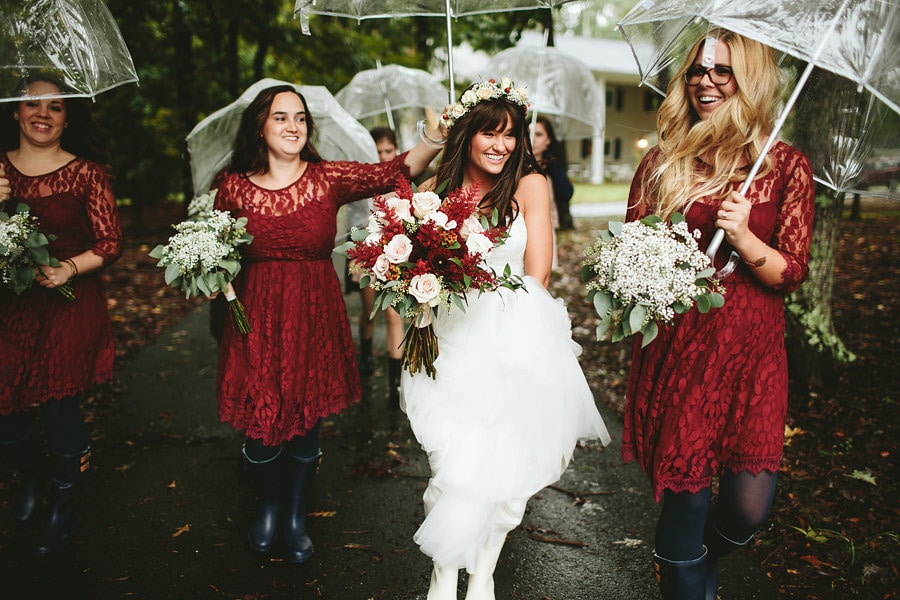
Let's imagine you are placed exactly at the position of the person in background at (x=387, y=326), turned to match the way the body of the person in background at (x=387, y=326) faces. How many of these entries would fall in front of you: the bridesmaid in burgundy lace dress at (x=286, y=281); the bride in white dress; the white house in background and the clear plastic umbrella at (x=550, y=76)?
2

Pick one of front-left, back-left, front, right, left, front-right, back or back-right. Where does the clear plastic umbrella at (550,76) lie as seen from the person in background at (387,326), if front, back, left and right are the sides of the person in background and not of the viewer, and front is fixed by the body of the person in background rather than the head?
back-left

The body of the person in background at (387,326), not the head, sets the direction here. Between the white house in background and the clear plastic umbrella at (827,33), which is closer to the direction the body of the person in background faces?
the clear plastic umbrella

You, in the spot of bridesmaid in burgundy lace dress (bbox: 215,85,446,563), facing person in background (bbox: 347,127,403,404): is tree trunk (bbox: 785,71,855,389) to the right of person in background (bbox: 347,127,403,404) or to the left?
right

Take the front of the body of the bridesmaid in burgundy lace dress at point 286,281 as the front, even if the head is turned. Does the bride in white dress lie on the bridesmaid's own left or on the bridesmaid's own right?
on the bridesmaid's own left

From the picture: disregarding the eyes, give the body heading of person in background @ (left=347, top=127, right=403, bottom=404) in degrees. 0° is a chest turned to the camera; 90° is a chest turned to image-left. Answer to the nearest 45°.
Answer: approximately 0°

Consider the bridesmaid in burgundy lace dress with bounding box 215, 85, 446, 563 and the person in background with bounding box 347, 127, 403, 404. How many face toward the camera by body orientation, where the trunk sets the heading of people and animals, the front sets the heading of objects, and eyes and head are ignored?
2

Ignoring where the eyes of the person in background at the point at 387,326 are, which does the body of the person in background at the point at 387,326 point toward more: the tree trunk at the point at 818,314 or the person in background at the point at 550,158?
the tree trunk

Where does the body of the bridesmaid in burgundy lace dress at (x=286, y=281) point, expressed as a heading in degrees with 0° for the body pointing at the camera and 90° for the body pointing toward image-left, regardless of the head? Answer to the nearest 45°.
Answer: approximately 0°

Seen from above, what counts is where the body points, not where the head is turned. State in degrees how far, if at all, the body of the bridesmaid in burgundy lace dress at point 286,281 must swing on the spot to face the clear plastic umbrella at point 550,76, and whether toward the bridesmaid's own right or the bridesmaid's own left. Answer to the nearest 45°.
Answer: approximately 135° to the bridesmaid's own left

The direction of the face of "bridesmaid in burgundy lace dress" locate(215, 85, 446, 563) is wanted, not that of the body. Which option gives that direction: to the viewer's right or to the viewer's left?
to the viewer's right

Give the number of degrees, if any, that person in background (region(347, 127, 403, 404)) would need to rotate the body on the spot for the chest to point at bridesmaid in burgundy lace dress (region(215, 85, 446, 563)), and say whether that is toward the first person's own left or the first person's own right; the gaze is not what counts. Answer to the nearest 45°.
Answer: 0° — they already face them

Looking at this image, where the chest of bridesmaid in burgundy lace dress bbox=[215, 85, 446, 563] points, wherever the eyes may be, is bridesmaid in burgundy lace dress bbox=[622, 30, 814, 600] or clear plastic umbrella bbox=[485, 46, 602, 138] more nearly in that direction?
the bridesmaid in burgundy lace dress
